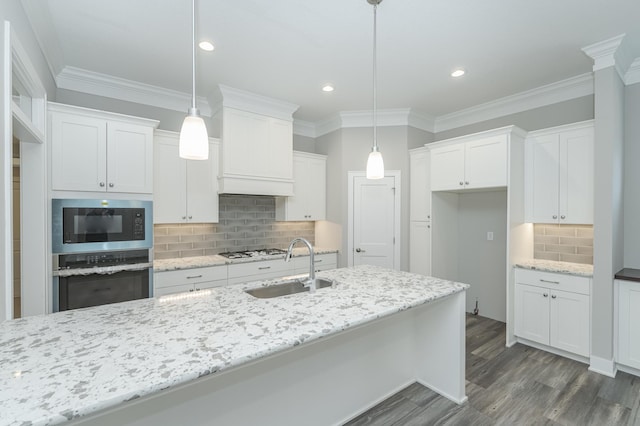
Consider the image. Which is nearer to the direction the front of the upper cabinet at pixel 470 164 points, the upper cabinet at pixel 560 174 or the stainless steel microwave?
the stainless steel microwave

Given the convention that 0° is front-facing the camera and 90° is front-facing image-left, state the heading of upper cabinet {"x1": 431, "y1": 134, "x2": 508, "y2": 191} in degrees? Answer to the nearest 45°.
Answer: approximately 45°

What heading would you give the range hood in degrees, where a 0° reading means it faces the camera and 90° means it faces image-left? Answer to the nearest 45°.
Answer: approximately 315°

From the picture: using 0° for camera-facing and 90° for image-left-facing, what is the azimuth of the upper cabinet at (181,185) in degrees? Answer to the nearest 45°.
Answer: approximately 0°
